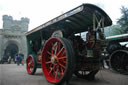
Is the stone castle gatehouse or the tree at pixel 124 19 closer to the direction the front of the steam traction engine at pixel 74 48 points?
the stone castle gatehouse

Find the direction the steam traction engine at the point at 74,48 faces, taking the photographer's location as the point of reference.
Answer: facing away from the viewer and to the left of the viewer

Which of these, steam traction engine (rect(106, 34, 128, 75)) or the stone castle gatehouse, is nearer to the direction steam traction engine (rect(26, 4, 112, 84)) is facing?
the stone castle gatehouse

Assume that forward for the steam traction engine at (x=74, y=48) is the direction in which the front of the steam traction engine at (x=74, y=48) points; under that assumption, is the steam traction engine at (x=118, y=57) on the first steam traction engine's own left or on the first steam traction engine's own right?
on the first steam traction engine's own right
